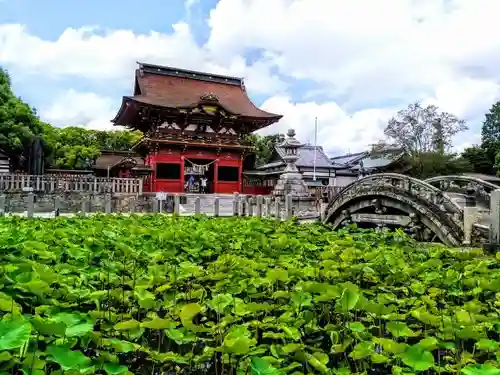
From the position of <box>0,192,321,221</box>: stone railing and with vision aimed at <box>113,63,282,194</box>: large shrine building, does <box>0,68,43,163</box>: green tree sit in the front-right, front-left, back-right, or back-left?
front-left

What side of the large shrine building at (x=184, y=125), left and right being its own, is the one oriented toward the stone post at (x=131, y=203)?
front

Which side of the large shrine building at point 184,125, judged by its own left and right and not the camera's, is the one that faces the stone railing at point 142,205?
front

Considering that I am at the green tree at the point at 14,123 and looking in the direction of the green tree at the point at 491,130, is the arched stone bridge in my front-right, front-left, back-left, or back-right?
front-right

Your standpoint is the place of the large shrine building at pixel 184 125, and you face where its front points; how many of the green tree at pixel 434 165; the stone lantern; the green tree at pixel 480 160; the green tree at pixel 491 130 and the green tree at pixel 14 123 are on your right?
1

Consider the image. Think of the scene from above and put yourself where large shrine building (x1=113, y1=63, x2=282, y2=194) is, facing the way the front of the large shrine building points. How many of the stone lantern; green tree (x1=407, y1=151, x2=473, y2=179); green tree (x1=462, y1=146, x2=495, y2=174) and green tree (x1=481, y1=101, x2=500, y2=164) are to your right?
0

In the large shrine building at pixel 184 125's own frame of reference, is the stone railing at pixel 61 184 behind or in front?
in front

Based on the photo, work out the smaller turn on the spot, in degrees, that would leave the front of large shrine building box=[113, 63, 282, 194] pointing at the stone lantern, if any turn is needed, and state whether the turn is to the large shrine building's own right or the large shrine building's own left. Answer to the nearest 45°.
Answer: approximately 45° to the large shrine building's own left

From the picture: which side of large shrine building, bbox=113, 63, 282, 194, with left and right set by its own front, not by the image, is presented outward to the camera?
front

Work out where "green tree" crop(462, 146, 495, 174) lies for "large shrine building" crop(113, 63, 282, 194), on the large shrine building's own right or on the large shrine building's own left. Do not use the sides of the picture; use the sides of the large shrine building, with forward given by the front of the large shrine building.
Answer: on the large shrine building's own left

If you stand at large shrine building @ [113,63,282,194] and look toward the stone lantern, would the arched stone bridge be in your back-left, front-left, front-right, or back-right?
front-right

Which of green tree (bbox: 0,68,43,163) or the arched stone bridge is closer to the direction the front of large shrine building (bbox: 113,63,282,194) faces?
the arched stone bridge

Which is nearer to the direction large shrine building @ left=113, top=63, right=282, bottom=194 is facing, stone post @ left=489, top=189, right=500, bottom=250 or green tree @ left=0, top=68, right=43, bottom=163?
the stone post

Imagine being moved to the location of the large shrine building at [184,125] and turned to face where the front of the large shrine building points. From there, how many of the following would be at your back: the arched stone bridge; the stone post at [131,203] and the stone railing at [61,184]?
0

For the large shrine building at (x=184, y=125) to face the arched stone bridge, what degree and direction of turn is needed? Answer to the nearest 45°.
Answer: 0° — it already faces it

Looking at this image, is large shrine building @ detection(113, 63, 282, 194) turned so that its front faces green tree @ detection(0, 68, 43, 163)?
no

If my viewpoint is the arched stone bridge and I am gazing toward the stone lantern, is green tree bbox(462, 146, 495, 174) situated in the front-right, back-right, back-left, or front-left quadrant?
front-right

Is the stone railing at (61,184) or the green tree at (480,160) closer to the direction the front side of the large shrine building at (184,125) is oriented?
the stone railing

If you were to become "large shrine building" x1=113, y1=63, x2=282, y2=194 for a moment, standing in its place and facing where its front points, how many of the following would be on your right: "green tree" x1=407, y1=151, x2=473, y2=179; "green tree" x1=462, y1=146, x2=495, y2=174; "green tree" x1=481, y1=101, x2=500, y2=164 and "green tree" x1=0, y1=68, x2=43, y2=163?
1

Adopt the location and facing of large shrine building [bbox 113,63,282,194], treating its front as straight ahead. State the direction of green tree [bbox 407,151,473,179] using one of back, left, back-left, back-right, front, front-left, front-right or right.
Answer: left
